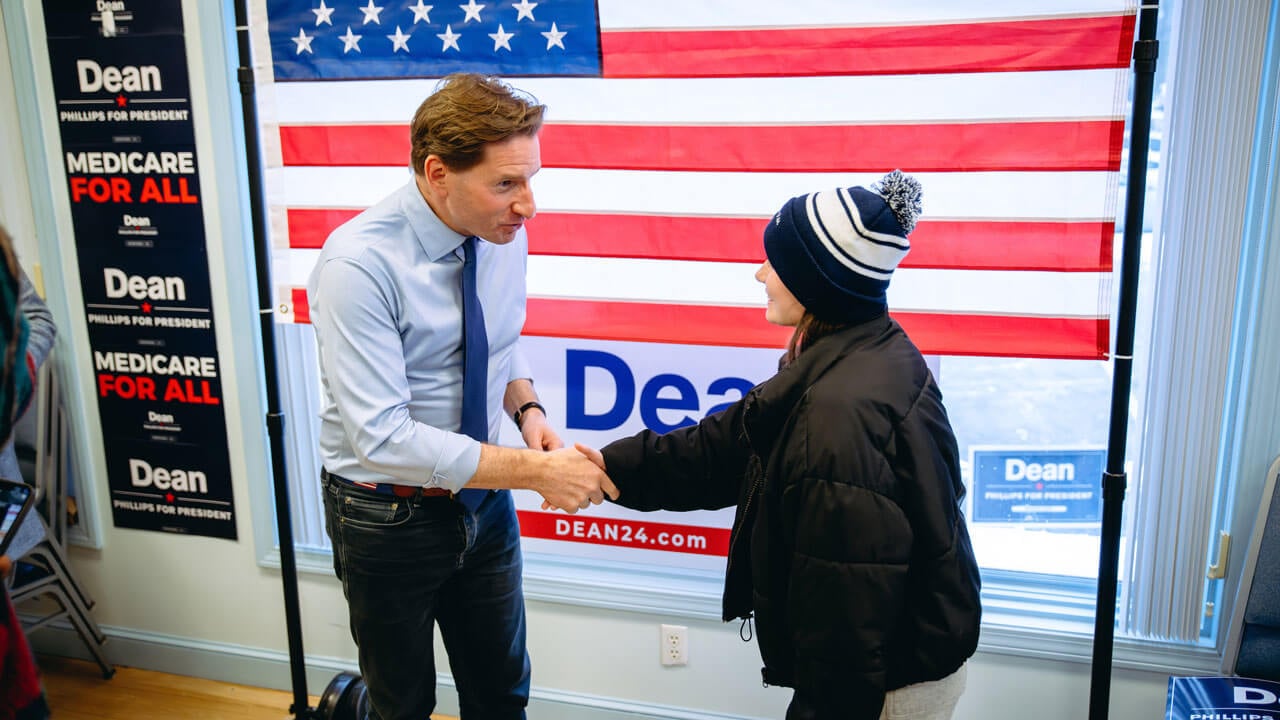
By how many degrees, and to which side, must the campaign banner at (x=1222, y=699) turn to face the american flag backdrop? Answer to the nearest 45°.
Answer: approximately 90° to its right

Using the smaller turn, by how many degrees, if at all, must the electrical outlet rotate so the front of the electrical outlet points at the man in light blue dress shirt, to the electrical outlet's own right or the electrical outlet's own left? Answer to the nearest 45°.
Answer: approximately 45° to the electrical outlet's own right

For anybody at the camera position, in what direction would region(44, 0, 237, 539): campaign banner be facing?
facing the viewer

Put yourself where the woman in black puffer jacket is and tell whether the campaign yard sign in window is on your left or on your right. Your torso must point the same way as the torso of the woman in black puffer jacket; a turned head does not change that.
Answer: on your right

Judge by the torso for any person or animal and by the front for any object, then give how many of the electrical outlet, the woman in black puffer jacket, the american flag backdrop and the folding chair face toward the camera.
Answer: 2

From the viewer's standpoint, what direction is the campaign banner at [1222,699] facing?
toward the camera

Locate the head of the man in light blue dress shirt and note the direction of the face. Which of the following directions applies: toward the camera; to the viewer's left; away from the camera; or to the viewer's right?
to the viewer's right

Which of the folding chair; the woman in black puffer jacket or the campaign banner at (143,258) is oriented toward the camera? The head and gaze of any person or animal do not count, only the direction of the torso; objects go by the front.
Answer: the campaign banner

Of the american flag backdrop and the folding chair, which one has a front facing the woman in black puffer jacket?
the american flag backdrop

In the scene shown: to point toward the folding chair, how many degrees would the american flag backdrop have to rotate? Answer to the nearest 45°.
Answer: approximately 90° to its right

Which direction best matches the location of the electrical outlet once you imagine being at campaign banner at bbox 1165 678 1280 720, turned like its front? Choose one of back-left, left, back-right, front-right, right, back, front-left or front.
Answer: right

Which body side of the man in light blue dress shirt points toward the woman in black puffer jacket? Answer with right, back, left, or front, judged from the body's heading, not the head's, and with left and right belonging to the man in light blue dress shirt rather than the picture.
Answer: front
